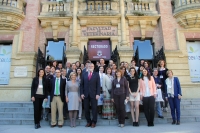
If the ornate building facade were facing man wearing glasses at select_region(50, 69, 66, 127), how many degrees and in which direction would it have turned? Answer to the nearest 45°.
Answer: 0° — it already faces them

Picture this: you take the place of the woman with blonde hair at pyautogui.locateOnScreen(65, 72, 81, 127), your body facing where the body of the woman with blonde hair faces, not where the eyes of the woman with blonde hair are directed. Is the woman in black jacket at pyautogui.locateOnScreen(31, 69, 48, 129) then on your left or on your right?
on your right

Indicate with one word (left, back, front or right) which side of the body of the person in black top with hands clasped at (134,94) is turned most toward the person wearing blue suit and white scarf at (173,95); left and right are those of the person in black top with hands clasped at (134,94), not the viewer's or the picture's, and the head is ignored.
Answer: left

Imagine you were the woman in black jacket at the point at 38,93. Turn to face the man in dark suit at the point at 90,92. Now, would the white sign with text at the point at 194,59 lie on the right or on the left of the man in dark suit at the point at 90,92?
left

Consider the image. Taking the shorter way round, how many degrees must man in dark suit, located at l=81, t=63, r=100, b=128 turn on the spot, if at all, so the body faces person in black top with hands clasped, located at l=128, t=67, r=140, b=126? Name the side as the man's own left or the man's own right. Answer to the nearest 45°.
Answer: approximately 90° to the man's own left

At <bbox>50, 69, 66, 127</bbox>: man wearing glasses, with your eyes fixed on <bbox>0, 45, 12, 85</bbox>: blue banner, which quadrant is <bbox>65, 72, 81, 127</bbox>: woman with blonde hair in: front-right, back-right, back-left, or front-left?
back-right

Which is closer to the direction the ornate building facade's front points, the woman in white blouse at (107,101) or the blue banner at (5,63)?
the woman in white blouse

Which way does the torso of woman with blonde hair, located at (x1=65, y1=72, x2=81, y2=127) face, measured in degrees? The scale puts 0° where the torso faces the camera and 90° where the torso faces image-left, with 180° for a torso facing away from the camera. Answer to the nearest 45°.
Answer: approximately 0°
